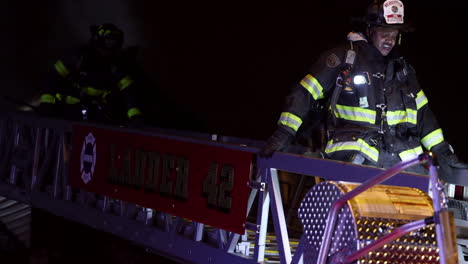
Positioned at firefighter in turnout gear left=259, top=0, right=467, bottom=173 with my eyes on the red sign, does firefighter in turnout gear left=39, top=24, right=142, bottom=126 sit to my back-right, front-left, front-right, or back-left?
front-right

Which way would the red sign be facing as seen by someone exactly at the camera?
facing the viewer and to the left of the viewer

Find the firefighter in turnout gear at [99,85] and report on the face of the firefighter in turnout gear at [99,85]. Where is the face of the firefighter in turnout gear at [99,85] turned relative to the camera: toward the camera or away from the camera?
toward the camera

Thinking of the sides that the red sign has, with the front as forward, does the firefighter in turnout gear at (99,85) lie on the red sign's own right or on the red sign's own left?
on the red sign's own right

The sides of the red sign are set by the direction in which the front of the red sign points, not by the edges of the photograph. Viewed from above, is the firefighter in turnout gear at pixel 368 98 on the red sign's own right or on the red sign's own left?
on the red sign's own left
